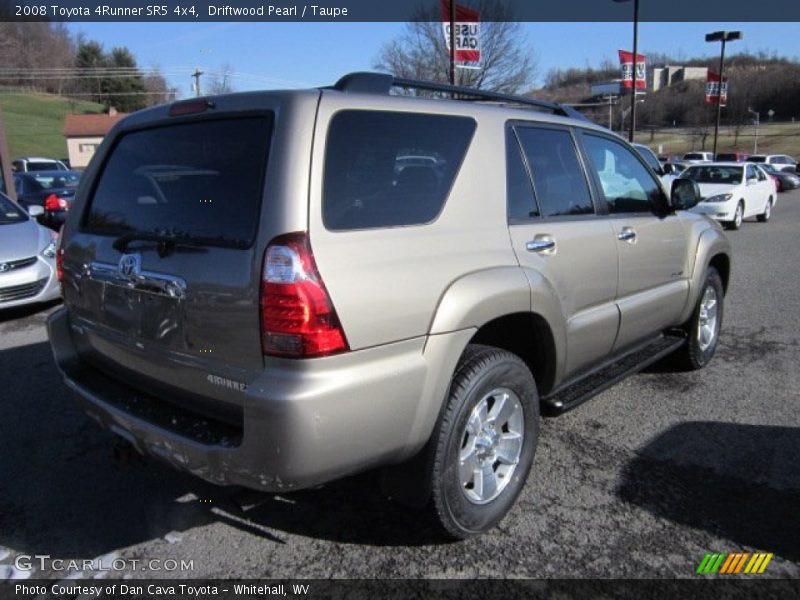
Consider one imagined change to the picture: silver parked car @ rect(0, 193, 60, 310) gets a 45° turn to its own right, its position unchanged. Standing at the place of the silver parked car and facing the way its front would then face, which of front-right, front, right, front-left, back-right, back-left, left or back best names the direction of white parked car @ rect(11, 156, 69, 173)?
back

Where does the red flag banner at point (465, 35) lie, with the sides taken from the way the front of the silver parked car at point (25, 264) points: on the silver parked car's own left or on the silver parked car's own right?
on the silver parked car's own left

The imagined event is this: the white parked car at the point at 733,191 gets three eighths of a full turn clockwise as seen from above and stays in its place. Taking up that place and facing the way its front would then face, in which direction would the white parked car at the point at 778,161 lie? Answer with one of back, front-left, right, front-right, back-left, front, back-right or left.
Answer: front

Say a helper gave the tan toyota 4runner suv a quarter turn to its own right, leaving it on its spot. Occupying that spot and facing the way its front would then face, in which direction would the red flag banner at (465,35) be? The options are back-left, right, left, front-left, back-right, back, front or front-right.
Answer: back-left

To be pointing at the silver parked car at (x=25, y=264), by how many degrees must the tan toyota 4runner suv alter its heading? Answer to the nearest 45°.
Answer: approximately 90° to its left

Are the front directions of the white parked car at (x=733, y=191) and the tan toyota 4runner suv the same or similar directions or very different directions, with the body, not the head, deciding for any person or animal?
very different directions

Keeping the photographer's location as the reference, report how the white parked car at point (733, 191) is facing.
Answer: facing the viewer and to the left of the viewer

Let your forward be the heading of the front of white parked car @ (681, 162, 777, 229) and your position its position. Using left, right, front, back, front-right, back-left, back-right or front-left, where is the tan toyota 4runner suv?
front-left

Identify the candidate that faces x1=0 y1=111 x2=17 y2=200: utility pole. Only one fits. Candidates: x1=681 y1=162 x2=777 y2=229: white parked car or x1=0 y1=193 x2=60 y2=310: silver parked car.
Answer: the white parked car

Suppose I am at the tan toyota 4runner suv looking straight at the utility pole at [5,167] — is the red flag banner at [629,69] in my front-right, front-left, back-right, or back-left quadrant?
front-right

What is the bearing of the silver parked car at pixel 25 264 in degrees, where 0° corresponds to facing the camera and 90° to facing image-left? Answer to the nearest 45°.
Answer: approximately 315°

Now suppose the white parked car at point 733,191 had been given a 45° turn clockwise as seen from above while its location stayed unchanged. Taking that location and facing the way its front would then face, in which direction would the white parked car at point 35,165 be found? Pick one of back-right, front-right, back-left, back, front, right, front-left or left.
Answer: front

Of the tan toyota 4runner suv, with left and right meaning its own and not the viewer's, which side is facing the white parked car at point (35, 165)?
left

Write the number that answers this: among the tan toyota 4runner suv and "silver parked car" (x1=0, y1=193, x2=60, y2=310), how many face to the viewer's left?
0

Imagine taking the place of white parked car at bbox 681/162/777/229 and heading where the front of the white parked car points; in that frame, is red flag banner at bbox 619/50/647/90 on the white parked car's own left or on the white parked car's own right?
on the white parked car's own right

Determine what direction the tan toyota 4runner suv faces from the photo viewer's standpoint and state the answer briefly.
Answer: facing away from the viewer and to the right of the viewer

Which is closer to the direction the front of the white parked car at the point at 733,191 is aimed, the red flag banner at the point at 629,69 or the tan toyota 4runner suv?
the tan toyota 4runner suv

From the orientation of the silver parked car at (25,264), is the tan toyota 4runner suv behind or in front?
in front
